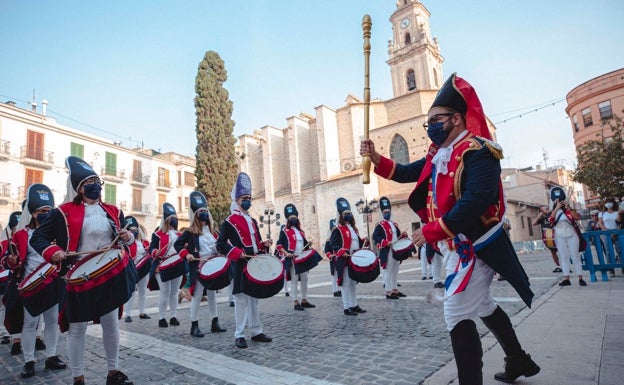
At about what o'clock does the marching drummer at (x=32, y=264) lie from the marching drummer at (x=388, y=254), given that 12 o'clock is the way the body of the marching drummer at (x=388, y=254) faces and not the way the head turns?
the marching drummer at (x=32, y=264) is roughly at 3 o'clock from the marching drummer at (x=388, y=254).

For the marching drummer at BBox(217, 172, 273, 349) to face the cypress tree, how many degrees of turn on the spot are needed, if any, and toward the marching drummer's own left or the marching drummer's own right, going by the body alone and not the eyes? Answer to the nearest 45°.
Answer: approximately 135° to the marching drummer's own left
